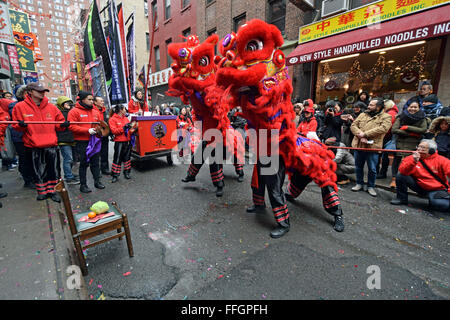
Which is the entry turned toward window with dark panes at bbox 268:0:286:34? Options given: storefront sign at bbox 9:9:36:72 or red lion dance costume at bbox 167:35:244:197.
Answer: the storefront sign

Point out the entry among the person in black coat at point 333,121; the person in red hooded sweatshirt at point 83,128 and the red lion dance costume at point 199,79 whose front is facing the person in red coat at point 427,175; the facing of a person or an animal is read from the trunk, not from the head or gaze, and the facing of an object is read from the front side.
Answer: the person in red hooded sweatshirt at point 83,128

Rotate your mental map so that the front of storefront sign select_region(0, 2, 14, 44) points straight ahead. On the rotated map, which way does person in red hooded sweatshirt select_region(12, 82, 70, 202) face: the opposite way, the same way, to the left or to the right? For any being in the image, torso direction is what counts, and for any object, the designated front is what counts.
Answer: the same way

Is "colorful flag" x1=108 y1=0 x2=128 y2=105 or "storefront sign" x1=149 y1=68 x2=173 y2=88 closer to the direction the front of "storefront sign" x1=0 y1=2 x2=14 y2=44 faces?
the colorful flag

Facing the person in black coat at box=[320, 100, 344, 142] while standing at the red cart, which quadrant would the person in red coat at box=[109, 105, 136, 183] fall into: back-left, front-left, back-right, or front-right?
back-right

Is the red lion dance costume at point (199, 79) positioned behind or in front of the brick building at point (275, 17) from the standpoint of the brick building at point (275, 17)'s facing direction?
in front

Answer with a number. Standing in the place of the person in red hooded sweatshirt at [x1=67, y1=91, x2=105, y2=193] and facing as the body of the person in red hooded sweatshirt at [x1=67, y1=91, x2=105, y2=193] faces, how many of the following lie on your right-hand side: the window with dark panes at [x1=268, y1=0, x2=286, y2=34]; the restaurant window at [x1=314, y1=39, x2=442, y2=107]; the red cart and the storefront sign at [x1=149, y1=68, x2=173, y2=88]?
0

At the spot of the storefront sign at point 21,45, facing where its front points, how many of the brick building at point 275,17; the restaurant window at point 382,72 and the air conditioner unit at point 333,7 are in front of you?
3

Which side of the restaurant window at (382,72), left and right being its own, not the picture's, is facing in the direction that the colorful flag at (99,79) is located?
front

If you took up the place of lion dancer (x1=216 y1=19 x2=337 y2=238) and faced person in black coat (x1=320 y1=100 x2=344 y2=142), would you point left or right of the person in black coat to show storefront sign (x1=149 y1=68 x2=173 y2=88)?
left

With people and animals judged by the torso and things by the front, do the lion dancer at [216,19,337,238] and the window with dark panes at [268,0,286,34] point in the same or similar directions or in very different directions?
same or similar directions

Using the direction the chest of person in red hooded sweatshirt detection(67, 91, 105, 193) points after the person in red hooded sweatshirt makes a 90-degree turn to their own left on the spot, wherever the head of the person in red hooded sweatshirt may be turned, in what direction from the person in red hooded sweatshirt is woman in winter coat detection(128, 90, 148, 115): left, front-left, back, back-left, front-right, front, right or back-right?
front

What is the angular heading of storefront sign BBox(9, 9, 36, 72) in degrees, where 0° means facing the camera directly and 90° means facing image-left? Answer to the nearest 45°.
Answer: approximately 315°

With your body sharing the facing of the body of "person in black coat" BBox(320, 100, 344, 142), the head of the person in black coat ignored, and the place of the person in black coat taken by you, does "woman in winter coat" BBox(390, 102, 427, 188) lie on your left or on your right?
on your left

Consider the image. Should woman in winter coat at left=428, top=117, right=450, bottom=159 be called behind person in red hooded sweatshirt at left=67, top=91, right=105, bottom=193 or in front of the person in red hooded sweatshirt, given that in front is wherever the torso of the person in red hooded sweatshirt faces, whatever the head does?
in front

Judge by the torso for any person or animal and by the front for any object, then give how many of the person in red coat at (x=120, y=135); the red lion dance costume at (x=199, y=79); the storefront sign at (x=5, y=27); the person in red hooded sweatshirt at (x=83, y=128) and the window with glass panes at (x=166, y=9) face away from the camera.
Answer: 0

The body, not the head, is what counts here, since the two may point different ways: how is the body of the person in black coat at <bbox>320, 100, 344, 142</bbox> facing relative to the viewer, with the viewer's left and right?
facing the viewer and to the left of the viewer

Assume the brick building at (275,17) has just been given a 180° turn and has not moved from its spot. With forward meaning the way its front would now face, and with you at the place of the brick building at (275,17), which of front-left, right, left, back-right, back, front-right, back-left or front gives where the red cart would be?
back
